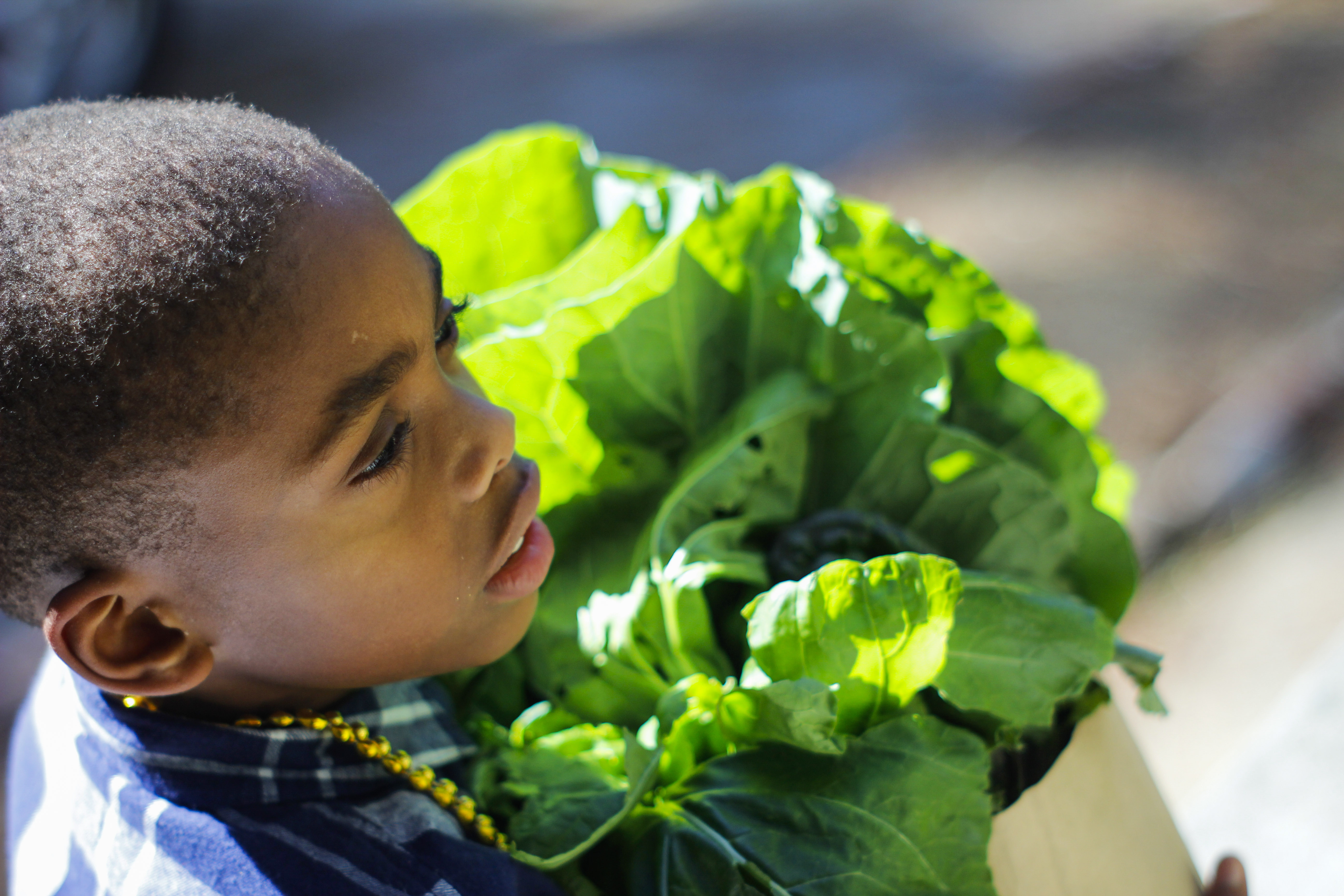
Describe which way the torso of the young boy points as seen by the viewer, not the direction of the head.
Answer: to the viewer's right
